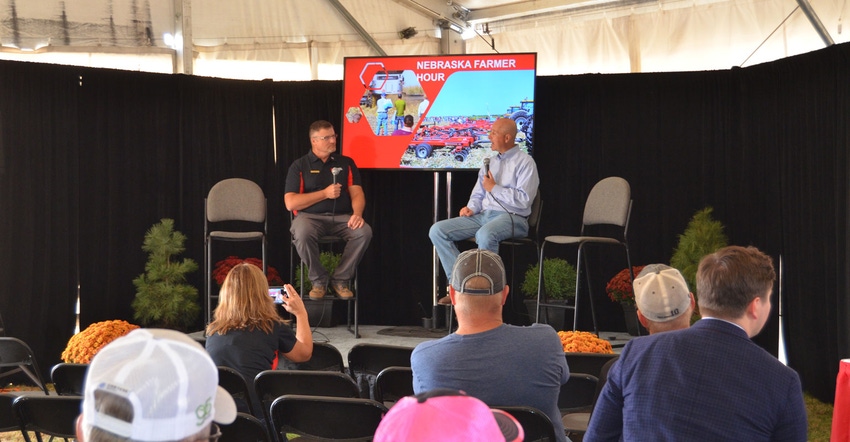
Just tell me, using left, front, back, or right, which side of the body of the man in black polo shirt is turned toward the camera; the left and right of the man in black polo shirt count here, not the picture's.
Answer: front

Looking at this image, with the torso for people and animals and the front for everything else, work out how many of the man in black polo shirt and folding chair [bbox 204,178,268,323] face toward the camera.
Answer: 2

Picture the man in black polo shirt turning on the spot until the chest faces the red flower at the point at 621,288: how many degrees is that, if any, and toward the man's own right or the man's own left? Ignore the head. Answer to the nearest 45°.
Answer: approximately 90° to the man's own left

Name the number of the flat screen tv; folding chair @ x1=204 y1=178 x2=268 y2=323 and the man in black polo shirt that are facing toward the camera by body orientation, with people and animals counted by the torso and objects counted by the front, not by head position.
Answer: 3

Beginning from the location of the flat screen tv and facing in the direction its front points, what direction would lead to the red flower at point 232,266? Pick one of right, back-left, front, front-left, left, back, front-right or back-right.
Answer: right

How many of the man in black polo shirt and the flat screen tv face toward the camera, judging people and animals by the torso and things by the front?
2

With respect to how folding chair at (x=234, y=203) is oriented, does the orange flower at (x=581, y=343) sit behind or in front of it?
in front

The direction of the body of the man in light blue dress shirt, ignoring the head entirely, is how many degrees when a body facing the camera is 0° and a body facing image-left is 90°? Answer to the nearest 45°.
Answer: approximately 45°

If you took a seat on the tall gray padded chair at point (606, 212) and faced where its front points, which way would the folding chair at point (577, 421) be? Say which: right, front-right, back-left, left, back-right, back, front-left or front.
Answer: front-left

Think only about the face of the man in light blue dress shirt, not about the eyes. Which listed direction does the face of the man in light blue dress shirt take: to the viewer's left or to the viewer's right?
to the viewer's left

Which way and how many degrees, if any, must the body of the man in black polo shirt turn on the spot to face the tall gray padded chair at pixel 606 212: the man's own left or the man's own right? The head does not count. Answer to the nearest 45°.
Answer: approximately 90° to the man's own left

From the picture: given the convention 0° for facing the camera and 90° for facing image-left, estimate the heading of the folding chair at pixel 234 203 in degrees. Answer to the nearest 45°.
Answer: approximately 0°

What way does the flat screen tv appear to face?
toward the camera

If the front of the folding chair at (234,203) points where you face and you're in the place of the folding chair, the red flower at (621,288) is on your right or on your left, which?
on your left
